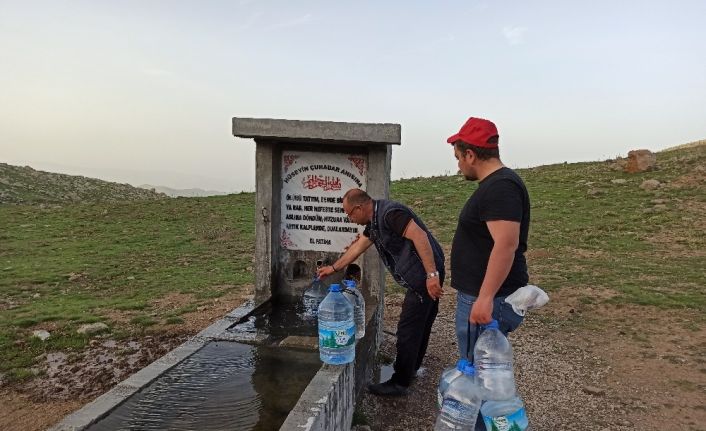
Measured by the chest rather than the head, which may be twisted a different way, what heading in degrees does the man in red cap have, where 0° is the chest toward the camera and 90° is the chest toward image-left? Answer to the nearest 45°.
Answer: approximately 90°

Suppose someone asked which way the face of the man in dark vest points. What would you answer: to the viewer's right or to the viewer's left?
to the viewer's left

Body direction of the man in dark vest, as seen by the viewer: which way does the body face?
to the viewer's left

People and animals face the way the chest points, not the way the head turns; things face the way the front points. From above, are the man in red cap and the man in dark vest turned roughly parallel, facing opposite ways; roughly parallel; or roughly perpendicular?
roughly parallel

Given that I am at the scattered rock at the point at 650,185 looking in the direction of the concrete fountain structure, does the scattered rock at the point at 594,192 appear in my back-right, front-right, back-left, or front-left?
front-right

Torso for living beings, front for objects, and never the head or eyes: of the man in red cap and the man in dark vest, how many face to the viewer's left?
2

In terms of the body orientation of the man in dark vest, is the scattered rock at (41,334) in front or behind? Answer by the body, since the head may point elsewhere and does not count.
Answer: in front

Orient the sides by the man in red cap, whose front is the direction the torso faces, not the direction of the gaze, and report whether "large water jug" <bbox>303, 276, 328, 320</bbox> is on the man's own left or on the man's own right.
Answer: on the man's own right

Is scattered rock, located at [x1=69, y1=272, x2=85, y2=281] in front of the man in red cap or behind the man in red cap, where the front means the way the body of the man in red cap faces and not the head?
in front

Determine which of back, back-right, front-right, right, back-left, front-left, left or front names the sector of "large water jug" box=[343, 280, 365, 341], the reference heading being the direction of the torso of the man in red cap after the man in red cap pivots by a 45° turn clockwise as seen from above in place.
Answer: front

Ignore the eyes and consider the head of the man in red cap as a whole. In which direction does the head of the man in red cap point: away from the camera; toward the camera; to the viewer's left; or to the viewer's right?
to the viewer's left

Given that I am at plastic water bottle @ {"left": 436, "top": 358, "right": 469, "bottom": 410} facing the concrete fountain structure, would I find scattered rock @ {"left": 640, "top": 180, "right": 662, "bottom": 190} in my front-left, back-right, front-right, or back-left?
front-right

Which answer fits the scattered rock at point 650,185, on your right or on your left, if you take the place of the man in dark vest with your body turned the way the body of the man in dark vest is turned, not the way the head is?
on your right

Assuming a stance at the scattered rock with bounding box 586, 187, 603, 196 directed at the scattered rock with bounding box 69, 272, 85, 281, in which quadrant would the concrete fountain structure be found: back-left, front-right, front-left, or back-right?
front-left
